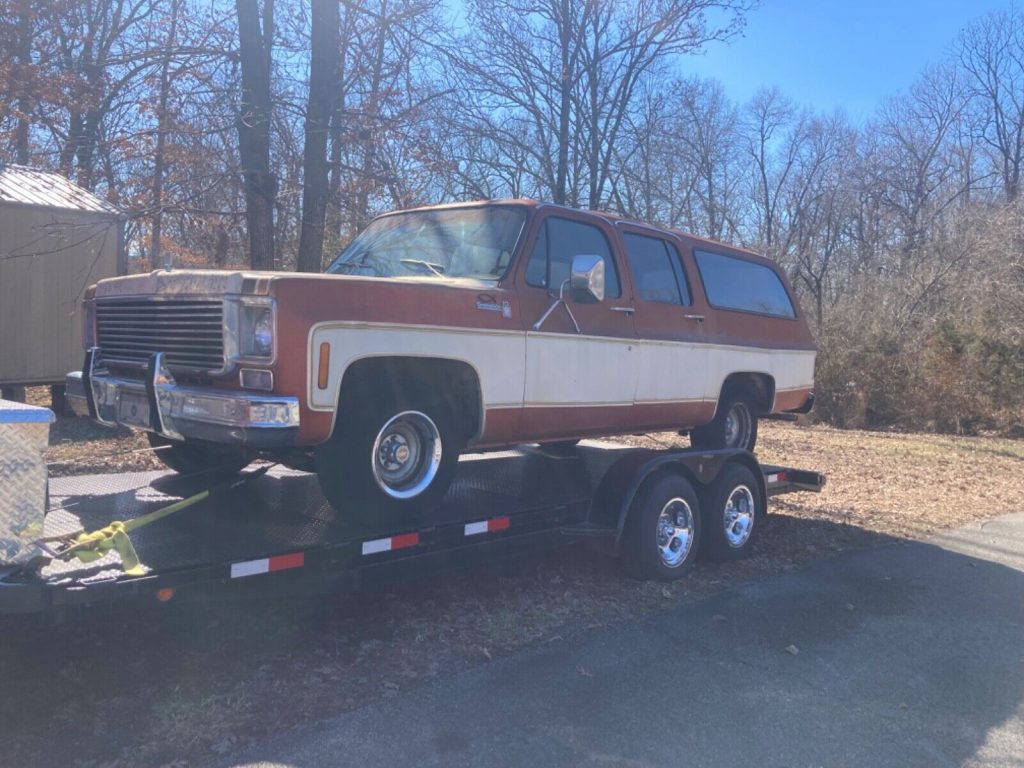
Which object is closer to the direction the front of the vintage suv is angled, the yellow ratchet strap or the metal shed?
the yellow ratchet strap

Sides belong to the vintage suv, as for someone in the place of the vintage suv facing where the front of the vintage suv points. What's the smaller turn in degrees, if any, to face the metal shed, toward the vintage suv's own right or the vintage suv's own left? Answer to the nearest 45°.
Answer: approximately 90° to the vintage suv's own right

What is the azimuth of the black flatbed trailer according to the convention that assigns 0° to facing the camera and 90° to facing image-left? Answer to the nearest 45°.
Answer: approximately 45°

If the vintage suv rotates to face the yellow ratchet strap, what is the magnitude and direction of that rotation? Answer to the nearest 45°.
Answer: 0° — it already faces it

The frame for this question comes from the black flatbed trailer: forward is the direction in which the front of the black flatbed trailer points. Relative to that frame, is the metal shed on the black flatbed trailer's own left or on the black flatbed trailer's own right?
on the black flatbed trailer's own right
